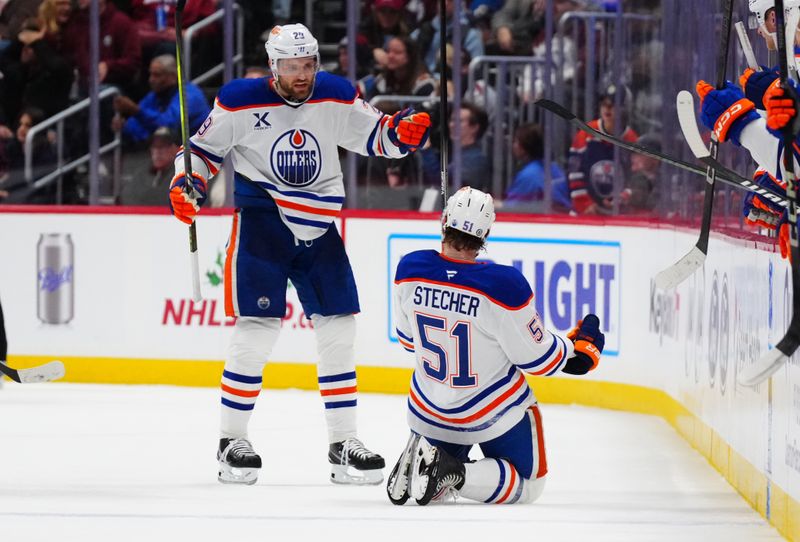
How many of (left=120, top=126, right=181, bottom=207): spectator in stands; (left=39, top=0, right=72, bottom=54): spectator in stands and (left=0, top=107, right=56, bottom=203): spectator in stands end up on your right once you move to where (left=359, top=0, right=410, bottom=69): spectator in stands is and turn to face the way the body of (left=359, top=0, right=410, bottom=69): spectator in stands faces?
3

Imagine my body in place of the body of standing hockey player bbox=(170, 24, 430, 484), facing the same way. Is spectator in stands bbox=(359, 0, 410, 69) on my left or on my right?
on my left

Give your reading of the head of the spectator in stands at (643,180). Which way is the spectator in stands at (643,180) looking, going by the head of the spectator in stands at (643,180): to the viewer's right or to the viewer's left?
to the viewer's left

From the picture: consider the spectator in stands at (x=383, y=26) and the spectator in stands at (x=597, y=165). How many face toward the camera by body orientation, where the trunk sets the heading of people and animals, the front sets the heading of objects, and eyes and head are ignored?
2

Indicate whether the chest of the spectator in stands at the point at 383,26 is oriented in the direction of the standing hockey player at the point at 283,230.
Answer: yes

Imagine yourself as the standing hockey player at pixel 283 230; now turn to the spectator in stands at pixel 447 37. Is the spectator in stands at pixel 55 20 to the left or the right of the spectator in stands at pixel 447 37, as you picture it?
left

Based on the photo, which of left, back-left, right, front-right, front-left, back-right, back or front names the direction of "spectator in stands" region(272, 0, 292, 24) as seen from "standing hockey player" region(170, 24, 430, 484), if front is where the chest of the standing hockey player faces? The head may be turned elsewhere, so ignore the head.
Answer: back-left
